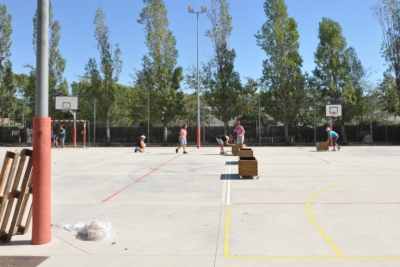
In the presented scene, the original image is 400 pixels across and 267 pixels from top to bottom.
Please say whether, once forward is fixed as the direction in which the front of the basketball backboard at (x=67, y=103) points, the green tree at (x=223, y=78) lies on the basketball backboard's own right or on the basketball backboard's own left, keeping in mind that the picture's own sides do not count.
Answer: on the basketball backboard's own left

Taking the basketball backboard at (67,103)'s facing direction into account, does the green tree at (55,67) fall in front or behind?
behind

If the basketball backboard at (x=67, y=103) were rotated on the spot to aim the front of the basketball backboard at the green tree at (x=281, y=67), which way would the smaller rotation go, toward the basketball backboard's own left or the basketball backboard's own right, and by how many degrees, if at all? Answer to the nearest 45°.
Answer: approximately 90° to the basketball backboard's own left

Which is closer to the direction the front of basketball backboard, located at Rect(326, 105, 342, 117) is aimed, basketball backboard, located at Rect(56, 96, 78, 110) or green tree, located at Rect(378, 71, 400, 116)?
the basketball backboard

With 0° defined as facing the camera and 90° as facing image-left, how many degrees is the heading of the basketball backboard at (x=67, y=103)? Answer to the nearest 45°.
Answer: approximately 0°

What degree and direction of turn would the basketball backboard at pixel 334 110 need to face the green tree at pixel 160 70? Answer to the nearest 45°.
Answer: approximately 90° to its right

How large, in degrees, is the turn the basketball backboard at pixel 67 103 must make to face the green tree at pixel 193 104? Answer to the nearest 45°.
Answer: approximately 90° to its left

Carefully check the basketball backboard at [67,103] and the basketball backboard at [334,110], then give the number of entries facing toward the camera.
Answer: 2

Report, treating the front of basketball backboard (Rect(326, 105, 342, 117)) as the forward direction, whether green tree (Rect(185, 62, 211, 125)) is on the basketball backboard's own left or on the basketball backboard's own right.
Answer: on the basketball backboard's own right

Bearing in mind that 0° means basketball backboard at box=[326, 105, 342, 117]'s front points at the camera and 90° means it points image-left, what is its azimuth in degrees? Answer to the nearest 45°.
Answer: approximately 0°

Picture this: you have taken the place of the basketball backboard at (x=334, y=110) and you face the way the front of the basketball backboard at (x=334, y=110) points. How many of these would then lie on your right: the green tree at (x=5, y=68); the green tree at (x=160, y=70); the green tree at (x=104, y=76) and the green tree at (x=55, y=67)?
4

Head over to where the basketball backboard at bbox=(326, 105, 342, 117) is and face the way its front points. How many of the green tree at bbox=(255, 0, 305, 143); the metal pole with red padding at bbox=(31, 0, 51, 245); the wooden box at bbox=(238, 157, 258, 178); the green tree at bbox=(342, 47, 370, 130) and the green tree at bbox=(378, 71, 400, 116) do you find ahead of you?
2

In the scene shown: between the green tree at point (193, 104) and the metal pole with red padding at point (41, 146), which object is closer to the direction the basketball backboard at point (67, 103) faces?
the metal pole with red padding

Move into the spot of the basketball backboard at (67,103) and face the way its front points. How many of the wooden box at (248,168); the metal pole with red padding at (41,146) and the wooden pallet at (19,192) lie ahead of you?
3
